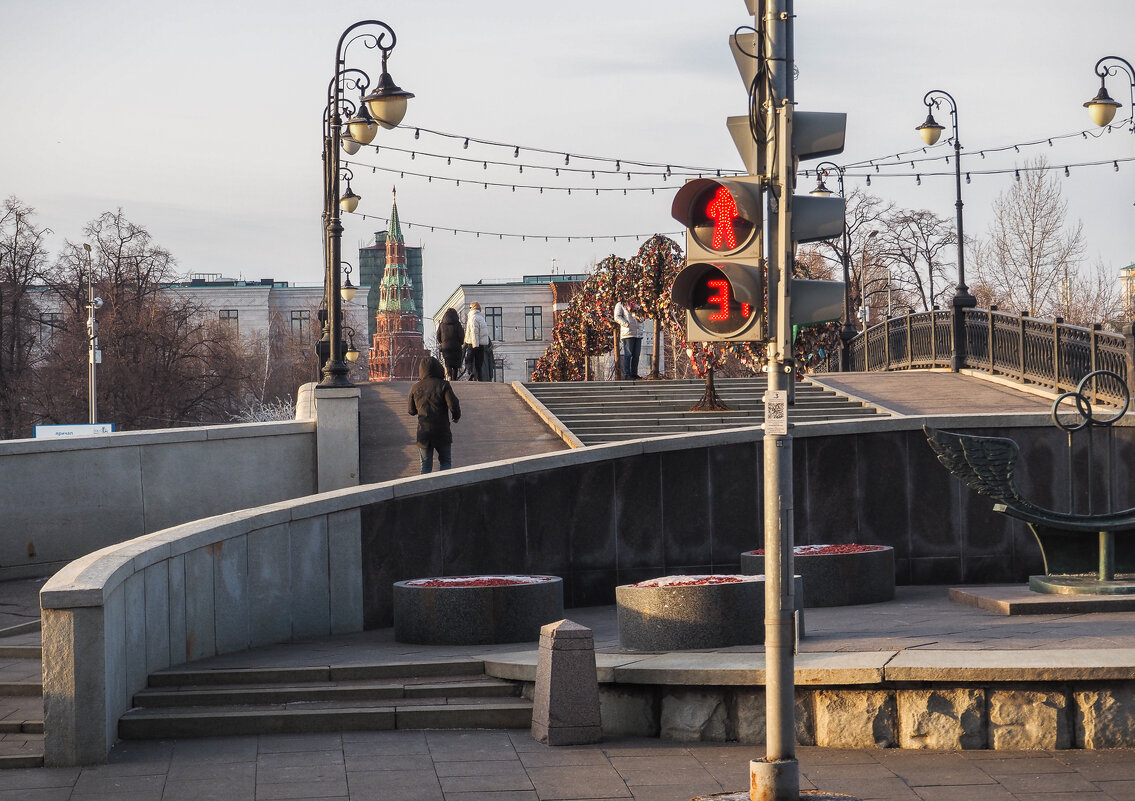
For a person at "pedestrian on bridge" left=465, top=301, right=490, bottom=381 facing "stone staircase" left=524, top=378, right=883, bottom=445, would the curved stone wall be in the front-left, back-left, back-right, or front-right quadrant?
front-right

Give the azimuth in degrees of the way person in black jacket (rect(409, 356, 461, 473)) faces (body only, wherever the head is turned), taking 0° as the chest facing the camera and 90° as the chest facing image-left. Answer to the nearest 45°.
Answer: approximately 180°

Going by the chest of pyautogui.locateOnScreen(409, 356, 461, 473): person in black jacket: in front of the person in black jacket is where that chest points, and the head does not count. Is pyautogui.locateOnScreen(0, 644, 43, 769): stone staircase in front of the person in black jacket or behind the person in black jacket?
behind

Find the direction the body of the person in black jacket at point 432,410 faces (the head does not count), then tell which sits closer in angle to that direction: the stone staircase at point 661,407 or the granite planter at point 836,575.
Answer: the stone staircase

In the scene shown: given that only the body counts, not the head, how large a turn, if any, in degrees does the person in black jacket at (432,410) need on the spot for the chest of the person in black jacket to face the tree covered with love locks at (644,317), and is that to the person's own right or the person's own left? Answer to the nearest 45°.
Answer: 0° — they already face it

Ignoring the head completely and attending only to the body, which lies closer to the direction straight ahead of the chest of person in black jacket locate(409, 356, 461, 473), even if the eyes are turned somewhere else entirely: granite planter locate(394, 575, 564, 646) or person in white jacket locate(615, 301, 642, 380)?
the person in white jacket

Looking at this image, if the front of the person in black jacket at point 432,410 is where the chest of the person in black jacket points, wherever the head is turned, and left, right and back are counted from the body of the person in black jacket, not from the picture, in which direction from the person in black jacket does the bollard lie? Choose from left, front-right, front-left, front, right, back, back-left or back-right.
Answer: back

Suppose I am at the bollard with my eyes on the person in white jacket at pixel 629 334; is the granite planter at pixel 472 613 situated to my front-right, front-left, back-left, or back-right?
front-left

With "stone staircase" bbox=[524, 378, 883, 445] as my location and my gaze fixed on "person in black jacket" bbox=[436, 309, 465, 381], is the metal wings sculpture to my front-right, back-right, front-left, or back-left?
back-left

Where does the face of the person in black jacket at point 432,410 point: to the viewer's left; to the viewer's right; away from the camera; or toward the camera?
away from the camera

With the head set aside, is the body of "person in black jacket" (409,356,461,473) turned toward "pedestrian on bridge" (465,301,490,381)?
yes

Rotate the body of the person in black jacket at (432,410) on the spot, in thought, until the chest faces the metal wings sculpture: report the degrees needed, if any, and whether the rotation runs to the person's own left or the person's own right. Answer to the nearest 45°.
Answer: approximately 135° to the person's own right

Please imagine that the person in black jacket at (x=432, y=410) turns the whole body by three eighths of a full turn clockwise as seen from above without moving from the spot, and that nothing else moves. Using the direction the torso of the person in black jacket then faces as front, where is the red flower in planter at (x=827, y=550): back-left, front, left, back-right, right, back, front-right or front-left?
front

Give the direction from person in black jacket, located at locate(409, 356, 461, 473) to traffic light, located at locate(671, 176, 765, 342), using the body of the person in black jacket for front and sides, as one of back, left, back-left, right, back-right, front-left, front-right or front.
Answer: back

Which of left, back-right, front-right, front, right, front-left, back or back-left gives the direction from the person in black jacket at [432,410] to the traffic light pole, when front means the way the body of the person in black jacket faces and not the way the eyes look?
back
